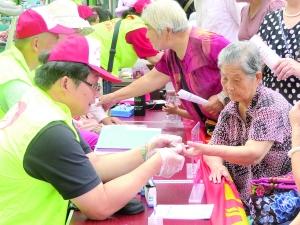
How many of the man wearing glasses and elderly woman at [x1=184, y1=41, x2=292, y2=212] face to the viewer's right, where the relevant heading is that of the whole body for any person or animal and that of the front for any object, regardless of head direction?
1

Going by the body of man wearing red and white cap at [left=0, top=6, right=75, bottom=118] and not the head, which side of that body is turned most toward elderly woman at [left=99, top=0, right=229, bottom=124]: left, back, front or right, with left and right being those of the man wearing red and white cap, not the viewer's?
front

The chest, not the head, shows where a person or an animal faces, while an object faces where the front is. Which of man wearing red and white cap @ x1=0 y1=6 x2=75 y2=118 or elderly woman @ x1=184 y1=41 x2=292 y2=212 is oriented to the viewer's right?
the man wearing red and white cap

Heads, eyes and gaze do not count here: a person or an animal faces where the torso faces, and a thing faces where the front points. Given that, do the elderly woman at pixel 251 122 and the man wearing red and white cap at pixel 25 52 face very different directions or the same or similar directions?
very different directions

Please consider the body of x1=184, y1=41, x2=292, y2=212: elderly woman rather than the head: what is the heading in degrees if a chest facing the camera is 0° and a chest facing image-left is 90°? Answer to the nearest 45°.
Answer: approximately 45°

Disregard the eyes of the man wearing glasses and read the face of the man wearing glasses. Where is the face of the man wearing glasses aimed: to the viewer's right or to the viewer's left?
to the viewer's right

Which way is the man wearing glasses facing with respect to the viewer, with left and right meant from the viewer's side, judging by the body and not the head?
facing to the right of the viewer

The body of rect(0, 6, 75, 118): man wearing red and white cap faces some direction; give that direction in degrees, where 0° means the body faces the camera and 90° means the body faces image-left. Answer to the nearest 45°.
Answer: approximately 270°

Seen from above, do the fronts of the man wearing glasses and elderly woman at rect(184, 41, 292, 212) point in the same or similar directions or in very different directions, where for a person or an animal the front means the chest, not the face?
very different directions

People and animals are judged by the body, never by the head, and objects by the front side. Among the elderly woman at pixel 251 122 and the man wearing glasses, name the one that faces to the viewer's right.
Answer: the man wearing glasses

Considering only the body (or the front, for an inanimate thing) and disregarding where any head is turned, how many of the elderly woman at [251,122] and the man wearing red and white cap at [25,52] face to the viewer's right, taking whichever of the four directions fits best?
1

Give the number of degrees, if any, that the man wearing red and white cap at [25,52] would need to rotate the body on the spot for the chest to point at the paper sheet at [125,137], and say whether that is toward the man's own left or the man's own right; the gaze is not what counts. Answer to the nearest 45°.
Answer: approximately 45° to the man's own right

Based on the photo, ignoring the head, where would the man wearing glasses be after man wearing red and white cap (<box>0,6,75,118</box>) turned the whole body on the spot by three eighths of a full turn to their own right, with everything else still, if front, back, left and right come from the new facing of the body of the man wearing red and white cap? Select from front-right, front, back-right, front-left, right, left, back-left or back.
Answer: front-left
